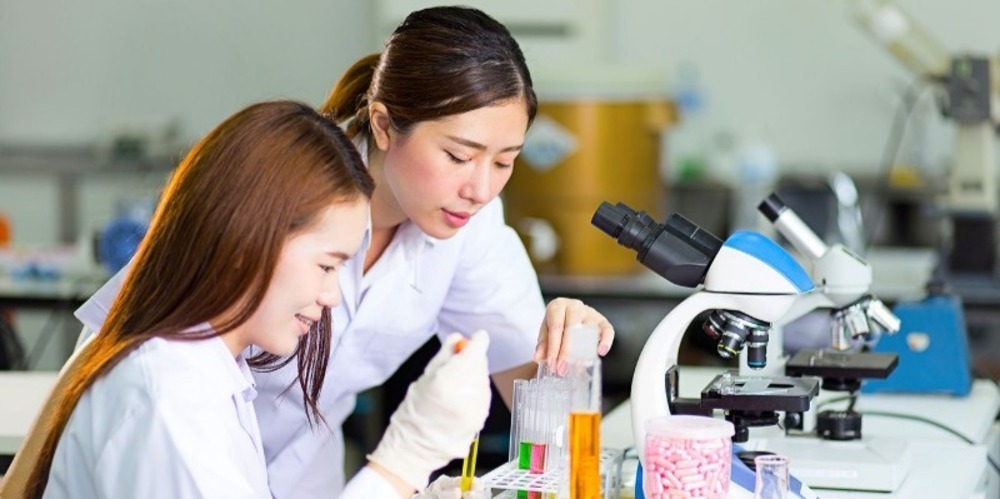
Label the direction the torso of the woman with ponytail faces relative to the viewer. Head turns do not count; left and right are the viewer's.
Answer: facing the viewer and to the right of the viewer

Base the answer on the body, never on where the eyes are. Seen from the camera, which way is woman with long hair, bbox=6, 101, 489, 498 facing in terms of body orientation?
to the viewer's right

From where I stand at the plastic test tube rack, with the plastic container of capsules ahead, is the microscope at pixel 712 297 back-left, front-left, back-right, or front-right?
front-left

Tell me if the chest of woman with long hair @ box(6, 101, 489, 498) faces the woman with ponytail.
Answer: no

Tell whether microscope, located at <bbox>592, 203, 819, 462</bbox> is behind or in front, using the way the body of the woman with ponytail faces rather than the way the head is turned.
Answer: in front

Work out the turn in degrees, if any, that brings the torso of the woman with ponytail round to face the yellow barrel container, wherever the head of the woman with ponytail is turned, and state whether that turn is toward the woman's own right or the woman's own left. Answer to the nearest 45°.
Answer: approximately 135° to the woman's own left

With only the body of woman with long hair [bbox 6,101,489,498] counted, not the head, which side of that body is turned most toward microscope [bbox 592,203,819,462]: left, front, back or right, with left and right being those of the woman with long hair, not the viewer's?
front

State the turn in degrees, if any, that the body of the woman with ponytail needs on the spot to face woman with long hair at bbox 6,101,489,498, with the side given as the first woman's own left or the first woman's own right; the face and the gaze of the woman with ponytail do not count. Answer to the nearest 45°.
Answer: approximately 90° to the first woman's own right

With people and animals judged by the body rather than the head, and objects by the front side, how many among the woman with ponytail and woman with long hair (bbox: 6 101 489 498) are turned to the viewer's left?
0

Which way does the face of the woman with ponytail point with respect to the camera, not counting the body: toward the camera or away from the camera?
toward the camera

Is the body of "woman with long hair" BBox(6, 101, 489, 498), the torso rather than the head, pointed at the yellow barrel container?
no
